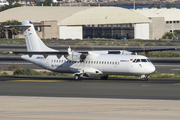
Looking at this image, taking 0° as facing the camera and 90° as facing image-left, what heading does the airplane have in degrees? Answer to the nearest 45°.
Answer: approximately 315°
